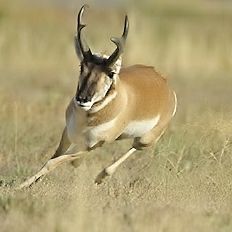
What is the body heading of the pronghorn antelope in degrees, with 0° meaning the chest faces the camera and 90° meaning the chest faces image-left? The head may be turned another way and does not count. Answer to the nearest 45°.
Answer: approximately 45°
